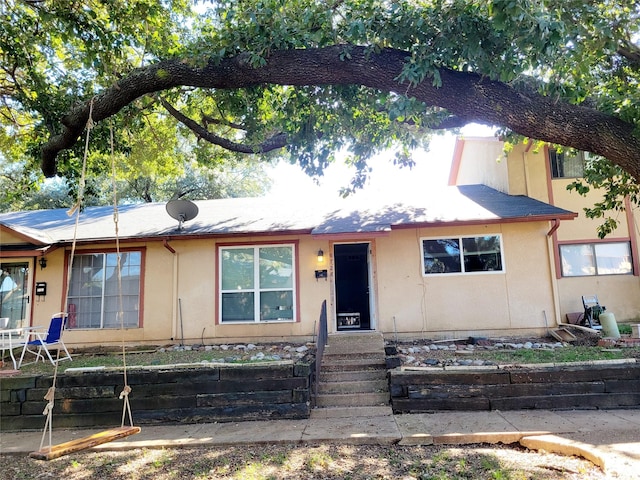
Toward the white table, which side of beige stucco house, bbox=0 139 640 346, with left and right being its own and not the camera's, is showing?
right

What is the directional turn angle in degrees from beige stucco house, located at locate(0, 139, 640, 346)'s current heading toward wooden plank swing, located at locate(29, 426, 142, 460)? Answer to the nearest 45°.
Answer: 0° — it already faces it

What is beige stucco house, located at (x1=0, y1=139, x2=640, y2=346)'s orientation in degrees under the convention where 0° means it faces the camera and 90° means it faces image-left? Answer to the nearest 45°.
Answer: approximately 0°
